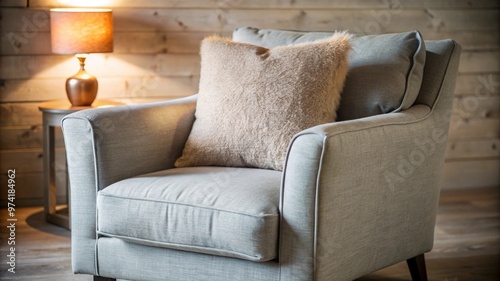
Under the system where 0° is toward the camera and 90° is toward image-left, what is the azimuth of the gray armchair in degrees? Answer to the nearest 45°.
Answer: approximately 45°

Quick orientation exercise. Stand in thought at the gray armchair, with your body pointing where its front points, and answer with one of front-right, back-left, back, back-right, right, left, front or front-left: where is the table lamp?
right

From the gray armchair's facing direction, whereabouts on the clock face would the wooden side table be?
The wooden side table is roughly at 3 o'clock from the gray armchair.
